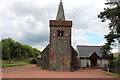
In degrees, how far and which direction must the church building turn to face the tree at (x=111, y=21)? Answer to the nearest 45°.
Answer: approximately 45° to its left

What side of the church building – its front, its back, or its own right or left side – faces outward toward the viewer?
front
